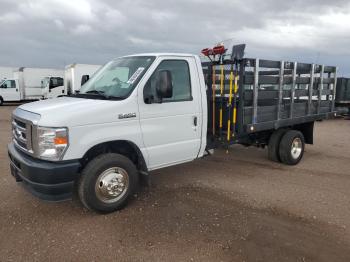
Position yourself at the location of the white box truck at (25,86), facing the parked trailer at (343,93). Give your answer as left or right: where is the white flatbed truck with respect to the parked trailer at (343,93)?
right

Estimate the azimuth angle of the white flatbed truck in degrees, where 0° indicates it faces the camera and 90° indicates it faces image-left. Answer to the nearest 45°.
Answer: approximately 45°

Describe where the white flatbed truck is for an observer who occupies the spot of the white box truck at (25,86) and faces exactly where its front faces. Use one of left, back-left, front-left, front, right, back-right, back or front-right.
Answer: left

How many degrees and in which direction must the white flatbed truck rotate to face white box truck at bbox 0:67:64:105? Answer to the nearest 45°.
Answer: approximately 90° to its right

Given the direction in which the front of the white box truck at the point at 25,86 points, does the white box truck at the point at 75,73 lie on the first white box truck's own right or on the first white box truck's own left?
on the first white box truck's own left

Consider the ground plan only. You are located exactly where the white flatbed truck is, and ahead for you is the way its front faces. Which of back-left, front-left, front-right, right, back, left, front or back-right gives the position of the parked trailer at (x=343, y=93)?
back

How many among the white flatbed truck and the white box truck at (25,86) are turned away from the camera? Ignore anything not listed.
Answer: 0

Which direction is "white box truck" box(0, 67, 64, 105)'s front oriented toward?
to the viewer's left
